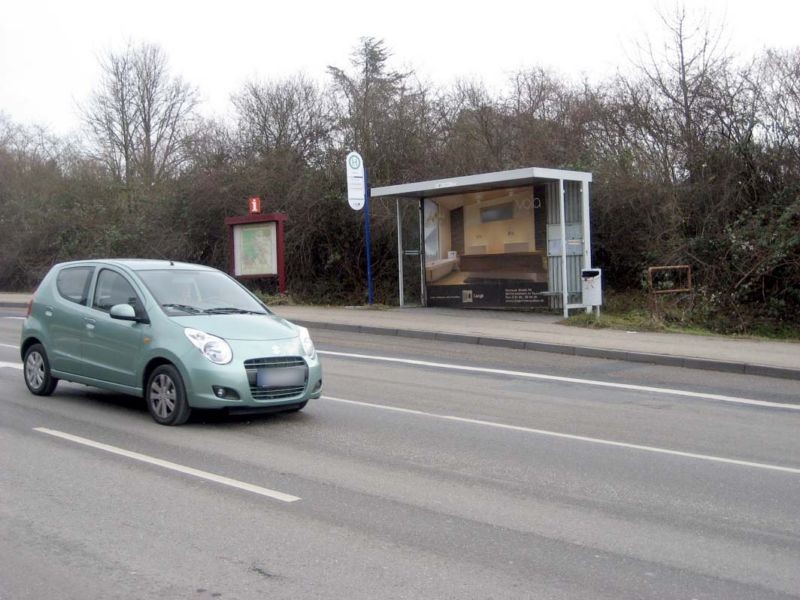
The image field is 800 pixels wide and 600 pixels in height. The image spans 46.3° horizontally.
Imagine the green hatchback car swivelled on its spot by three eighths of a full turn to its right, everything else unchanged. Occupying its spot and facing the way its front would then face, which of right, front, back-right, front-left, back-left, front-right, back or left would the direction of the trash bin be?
back-right

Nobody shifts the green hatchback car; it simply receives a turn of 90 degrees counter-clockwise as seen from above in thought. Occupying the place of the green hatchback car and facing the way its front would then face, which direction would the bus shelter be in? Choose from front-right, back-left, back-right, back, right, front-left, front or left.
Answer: front

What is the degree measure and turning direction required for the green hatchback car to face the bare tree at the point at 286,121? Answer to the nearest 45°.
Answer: approximately 135° to its left
